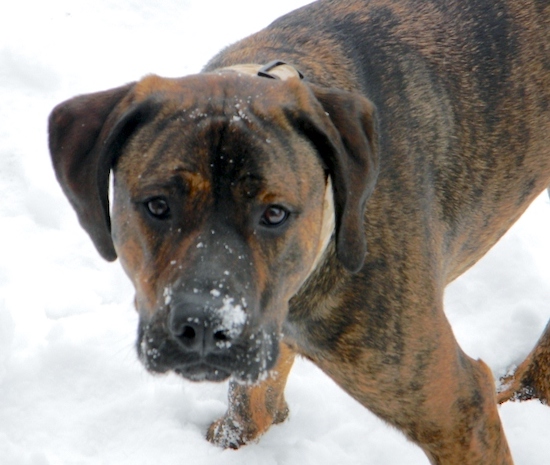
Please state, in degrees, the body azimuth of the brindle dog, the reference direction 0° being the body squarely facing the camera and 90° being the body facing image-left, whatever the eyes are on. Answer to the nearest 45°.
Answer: approximately 45°
